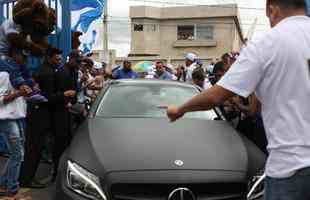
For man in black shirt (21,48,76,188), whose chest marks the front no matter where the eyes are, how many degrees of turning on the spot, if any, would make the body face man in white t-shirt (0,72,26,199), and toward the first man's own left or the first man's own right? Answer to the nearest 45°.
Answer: approximately 90° to the first man's own right

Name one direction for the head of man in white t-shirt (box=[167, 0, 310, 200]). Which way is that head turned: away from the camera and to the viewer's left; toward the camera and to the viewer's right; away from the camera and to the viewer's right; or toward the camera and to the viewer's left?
away from the camera and to the viewer's left

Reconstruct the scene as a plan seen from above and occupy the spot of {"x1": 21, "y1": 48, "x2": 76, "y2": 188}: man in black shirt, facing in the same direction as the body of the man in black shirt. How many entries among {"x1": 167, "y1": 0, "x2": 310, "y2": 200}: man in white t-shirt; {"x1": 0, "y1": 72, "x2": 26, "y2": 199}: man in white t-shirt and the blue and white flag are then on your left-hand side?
1

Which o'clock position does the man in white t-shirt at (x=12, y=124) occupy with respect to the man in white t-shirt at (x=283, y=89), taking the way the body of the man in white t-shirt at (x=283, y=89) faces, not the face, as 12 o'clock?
the man in white t-shirt at (x=12, y=124) is roughly at 12 o'clock from the man in white t-shirt at (x=283, y=89).

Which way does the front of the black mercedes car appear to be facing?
toward the camera

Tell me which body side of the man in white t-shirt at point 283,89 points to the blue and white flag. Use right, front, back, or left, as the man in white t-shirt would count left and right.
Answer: front

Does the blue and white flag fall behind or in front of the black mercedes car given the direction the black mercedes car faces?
behind

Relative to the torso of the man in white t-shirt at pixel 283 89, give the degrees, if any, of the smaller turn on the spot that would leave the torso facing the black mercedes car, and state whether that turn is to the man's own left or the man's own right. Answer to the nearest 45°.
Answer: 0° — they already face it
